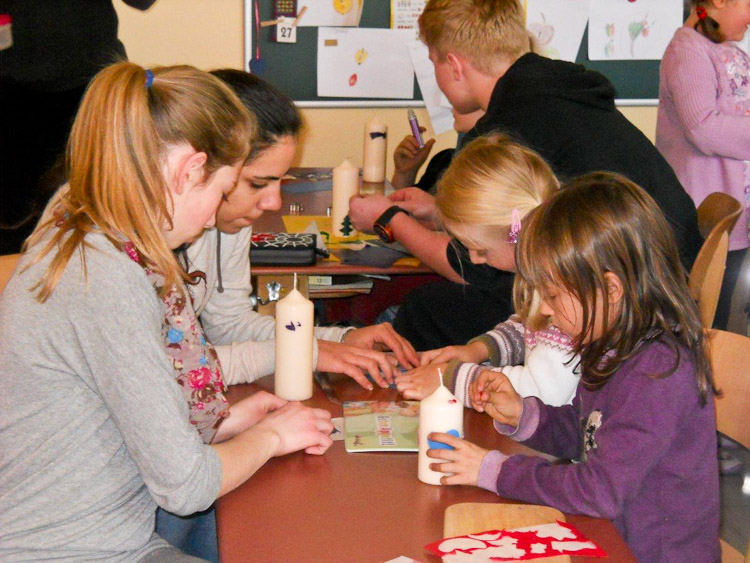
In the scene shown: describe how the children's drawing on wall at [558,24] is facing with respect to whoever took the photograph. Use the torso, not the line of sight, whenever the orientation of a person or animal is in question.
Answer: facing the viewer

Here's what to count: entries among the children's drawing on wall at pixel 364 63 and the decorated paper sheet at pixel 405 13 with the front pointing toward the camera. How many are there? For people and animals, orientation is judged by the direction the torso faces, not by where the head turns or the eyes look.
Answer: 2

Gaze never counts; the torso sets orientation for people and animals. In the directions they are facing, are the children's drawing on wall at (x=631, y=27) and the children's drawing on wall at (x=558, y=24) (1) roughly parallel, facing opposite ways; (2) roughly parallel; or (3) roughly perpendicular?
roughly parallel

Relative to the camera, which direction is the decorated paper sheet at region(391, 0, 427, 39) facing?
toward the camera

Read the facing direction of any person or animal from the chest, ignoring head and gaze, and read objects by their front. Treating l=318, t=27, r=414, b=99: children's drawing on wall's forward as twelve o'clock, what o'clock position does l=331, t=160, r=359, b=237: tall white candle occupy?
The tall white candle is roughly at 12 o'clock from the children's drawing on wall.

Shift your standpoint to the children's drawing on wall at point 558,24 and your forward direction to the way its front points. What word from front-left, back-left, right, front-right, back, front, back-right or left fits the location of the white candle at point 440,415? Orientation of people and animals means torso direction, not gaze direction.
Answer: front

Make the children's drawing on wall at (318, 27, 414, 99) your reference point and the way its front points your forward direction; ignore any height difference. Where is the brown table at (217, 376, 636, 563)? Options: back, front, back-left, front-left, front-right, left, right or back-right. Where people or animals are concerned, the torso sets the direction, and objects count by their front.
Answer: front

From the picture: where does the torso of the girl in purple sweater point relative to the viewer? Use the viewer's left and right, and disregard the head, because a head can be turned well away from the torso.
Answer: facing to the left of the viewer

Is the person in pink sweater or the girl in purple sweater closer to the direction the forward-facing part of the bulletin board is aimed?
the girl in purple sweater

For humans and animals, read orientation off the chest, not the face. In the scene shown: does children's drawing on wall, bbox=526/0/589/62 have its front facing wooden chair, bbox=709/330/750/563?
yes

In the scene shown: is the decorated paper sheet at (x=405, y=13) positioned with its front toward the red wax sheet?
yes

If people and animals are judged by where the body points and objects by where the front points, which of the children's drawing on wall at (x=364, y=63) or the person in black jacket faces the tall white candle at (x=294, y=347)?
the children's drawing on wall

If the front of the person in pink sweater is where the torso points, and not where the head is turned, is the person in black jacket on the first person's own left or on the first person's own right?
on the first person's own right

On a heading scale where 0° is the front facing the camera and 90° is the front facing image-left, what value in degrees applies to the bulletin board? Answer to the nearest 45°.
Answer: approximately 0°

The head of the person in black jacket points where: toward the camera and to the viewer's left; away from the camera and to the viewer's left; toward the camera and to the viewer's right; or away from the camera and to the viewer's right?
away from the camera and to the viewer's left

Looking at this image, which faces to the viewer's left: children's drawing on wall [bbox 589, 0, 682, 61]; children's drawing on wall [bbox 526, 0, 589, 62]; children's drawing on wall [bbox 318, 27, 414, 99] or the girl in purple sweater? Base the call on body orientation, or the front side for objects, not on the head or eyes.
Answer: the girl in purple sweater
